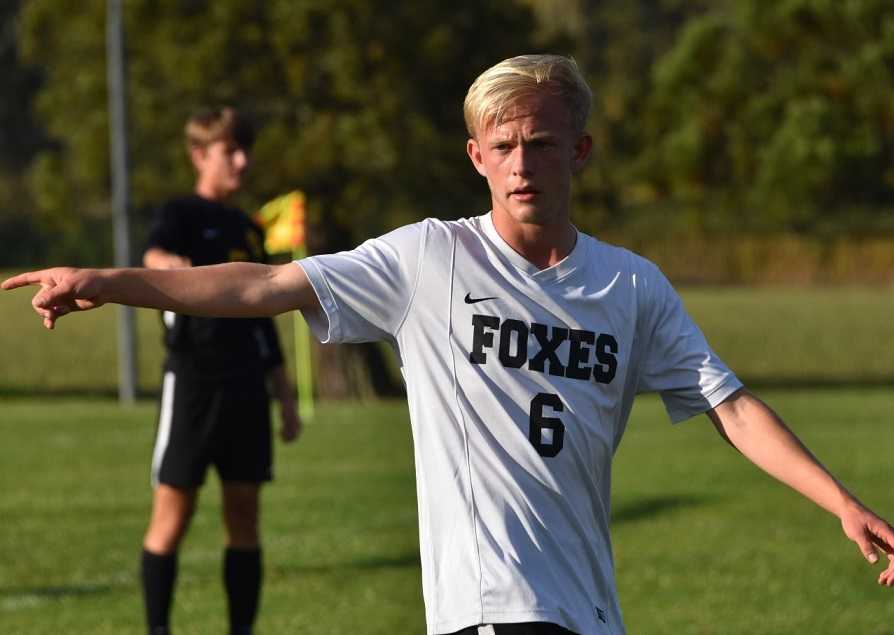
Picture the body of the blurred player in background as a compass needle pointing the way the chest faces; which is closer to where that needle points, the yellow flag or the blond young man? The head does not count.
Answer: the blond young man

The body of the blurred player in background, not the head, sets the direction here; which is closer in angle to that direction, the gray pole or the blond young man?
the blond young man

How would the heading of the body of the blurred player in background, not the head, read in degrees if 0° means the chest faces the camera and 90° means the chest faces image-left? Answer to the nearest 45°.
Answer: approximately 315°

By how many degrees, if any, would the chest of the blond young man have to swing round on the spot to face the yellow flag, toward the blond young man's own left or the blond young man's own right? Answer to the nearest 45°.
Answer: approximately 180°

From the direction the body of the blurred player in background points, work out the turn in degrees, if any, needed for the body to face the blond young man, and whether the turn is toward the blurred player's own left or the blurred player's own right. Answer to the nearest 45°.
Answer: approximately 45° to the blurred player's own right

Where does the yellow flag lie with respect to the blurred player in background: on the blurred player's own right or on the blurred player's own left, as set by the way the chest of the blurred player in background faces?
on the blurred player's own left
